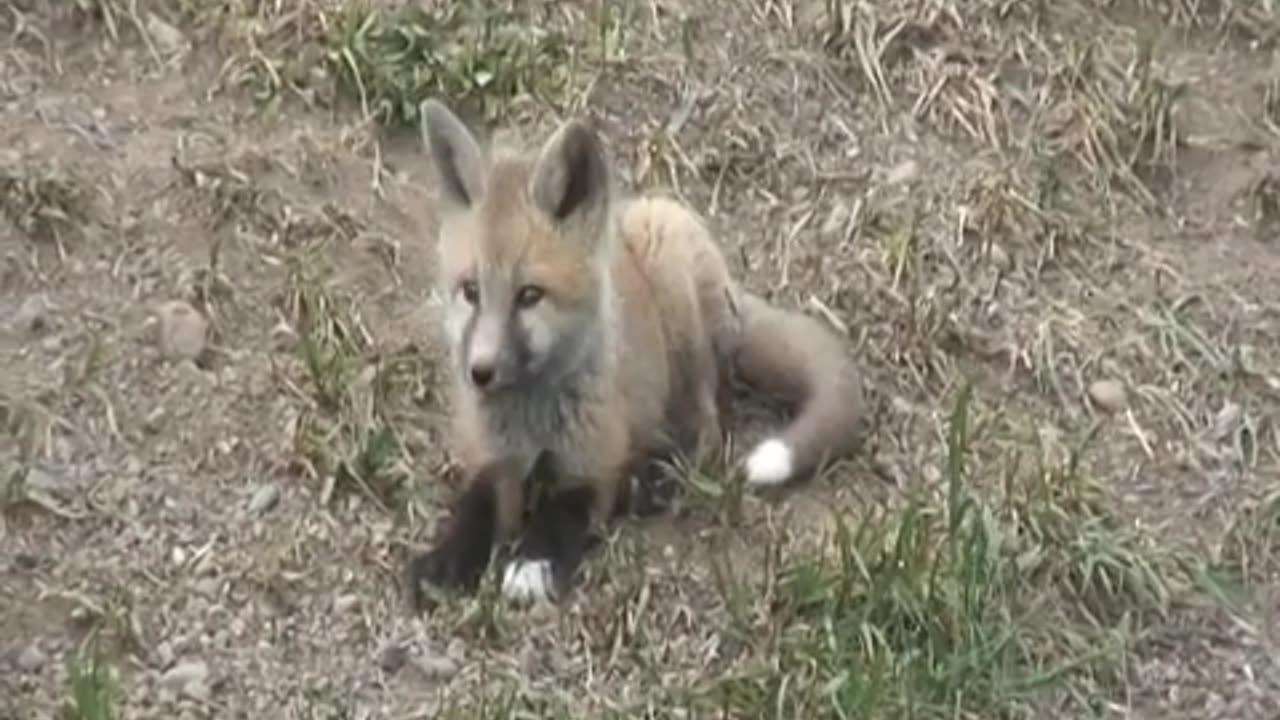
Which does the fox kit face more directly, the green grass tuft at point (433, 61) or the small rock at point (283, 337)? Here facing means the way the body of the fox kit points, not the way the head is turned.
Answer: the small rock

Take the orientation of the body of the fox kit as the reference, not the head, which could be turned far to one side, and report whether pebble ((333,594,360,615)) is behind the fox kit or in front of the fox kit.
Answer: in front

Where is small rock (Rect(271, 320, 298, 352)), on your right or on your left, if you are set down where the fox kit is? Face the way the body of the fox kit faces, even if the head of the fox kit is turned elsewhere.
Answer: on your right

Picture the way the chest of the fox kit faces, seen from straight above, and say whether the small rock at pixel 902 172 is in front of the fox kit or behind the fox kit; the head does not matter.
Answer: behind

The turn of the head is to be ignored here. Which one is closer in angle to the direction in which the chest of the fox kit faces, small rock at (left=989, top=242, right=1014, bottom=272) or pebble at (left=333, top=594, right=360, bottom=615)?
the pebble

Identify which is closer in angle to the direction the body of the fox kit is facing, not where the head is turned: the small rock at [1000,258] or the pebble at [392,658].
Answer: the pebble

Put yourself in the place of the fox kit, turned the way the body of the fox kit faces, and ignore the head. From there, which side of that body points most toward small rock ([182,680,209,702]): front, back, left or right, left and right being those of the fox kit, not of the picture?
front

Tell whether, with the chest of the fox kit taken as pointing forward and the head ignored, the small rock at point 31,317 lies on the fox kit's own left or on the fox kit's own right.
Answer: on the fox kit's own right

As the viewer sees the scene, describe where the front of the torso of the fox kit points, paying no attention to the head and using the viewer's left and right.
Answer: facing the viewer and to the left of the viewer

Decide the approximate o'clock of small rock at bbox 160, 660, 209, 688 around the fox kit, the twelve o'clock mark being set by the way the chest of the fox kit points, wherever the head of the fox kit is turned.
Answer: The small rock is roughly at 12 o'clock from the fox kit.

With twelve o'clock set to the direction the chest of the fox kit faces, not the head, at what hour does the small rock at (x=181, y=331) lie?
The small rock is roughly at 2 o'clock from the fox kit.

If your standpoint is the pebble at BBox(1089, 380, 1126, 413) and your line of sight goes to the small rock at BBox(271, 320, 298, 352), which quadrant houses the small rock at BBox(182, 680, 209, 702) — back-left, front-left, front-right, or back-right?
front-left

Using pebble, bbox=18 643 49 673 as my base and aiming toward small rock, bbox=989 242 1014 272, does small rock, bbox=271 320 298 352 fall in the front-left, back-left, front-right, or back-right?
front-left
